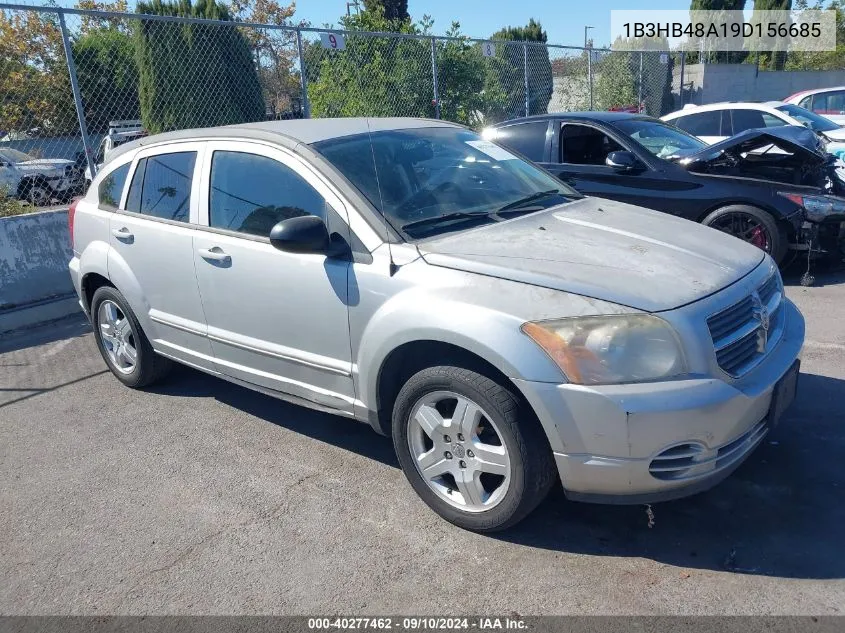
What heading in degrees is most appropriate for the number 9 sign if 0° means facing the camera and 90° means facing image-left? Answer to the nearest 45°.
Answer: approximately 0°

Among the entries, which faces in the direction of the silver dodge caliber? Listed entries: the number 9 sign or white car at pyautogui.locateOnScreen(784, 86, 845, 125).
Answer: the number 9 sign

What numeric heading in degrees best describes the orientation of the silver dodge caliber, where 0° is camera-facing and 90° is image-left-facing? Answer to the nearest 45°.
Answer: approximately 315°

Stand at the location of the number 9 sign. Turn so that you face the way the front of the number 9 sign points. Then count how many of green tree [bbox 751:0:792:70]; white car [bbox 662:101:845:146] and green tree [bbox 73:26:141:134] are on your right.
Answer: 1

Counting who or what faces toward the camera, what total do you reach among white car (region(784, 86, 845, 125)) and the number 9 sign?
1

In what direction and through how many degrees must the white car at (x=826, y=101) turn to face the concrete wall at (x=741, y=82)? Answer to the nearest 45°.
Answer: approximately 90° to its left

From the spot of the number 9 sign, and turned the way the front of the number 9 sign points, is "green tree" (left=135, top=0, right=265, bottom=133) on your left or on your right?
on your right

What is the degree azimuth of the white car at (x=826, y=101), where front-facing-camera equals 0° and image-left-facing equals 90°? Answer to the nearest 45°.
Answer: approximately 270°

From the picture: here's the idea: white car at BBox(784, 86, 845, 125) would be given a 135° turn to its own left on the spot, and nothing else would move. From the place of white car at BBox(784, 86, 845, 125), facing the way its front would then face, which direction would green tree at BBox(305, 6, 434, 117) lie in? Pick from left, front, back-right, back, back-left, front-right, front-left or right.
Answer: left

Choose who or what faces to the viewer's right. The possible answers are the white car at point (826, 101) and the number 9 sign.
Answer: the white car

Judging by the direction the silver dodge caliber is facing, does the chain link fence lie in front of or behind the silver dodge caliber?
behind

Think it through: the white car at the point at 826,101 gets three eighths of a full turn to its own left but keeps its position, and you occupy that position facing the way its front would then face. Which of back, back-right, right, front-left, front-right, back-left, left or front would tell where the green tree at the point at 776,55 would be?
front-right
